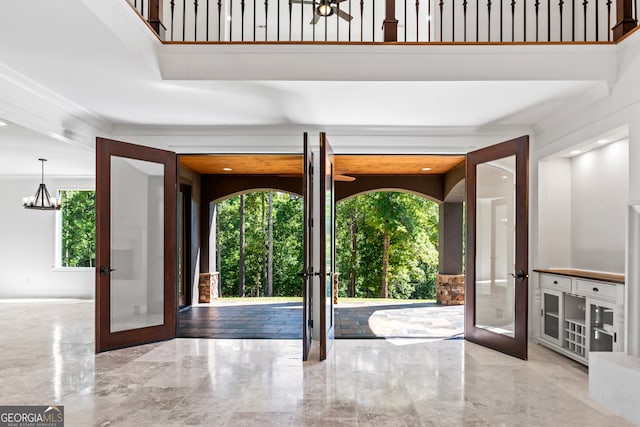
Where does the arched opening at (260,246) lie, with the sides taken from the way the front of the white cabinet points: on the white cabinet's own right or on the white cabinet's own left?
on the white cabinet's own right

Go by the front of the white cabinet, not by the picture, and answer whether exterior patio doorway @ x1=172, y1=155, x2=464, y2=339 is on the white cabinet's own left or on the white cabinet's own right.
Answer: on the white cabinet's own right

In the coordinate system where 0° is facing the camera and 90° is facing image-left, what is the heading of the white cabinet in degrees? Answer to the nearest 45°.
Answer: approximately 45°

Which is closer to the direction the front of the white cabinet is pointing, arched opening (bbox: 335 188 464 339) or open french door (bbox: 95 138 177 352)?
the open french door

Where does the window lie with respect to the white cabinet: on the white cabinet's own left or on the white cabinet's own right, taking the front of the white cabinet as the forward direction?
on the white cabinet's own right

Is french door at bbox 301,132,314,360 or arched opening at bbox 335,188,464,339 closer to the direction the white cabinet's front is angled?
the french door

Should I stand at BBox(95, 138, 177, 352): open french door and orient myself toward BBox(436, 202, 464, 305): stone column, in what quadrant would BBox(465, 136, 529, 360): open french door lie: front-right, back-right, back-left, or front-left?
front-right

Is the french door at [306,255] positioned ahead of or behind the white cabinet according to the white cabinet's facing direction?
ahead
